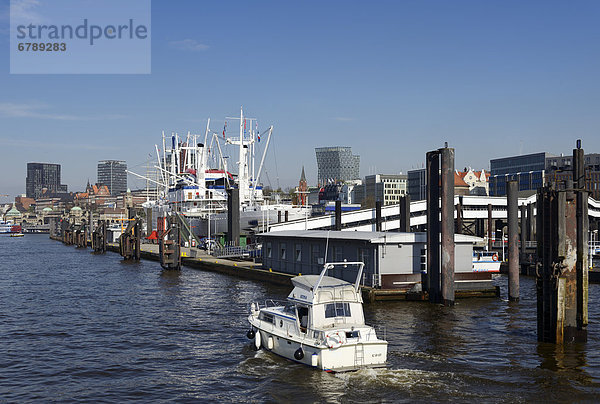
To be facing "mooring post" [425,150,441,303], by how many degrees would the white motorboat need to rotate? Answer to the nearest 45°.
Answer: approximately 90° to its right

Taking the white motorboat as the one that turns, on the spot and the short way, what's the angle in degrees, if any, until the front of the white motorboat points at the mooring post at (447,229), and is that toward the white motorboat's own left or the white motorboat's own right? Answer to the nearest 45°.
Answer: approximately 90° to the white motorboat's own right

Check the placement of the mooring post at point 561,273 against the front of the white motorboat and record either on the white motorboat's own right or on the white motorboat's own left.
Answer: on the white motorboat's own right

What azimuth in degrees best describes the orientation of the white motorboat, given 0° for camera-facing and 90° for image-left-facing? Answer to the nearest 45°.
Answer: approximately 135°

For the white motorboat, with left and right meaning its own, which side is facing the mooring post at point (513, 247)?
right

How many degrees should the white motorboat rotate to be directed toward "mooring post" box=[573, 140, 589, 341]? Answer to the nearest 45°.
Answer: approximately 135° to its right
